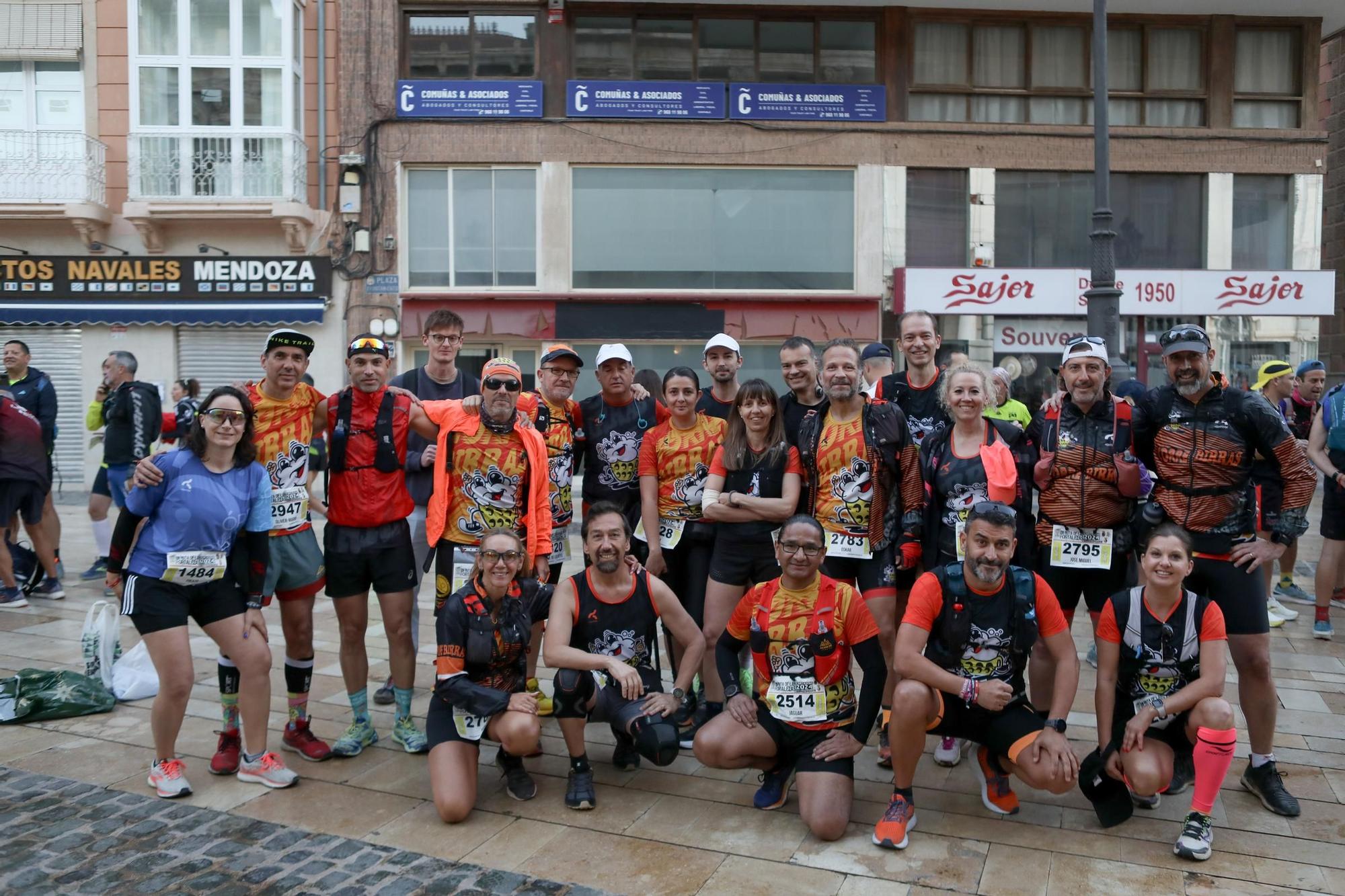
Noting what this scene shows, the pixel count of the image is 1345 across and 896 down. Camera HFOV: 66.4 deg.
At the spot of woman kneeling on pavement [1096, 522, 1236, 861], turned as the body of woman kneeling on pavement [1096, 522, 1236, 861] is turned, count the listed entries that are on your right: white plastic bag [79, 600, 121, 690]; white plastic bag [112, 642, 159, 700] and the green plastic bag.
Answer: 3

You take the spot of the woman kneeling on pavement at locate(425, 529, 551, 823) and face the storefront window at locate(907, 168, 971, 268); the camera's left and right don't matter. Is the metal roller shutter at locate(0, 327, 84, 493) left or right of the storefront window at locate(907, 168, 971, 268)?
left

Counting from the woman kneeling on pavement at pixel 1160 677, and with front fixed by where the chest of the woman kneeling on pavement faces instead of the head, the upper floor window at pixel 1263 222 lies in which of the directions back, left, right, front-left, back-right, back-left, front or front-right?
back

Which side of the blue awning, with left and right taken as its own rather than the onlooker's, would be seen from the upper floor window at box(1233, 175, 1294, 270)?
left

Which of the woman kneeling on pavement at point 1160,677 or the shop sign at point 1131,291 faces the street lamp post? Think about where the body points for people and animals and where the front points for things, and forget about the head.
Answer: the shop sign

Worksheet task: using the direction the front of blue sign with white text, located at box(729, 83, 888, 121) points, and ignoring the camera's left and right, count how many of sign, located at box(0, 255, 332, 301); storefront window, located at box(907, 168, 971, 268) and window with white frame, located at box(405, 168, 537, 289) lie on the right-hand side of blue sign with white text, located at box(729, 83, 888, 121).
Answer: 2

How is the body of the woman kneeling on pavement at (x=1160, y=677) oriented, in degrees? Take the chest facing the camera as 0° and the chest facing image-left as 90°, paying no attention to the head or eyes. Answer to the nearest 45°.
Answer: approximately 0°

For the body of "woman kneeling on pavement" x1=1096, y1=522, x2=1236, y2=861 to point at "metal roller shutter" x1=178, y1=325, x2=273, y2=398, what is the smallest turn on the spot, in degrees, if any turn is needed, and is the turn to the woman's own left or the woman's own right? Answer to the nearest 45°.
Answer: approximately 135° to the woman's own right
